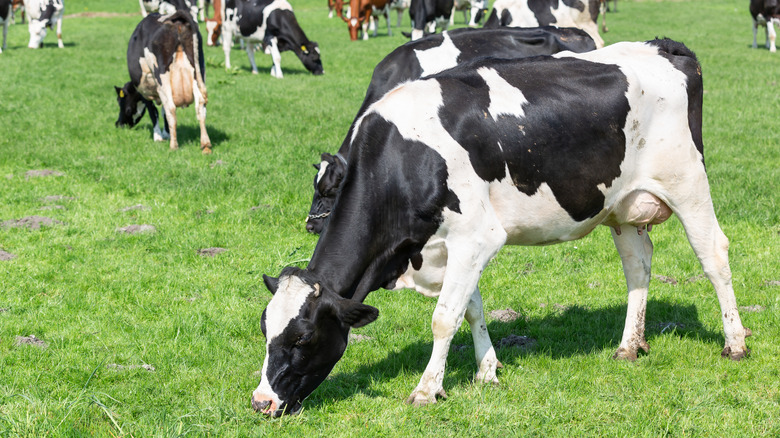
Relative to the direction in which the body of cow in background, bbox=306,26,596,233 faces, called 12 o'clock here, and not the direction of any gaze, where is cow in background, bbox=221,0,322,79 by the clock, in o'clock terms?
cow in background, bbox=221,0,322,79 is roughly at 2 o'clock from cow in background, bbox=306,26,596,233.

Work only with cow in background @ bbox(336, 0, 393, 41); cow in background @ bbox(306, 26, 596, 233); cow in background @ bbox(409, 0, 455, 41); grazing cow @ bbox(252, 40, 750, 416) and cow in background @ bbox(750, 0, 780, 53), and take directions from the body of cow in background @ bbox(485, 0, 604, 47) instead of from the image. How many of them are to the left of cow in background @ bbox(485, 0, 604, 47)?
2

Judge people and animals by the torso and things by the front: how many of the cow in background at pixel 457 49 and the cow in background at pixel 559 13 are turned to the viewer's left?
2

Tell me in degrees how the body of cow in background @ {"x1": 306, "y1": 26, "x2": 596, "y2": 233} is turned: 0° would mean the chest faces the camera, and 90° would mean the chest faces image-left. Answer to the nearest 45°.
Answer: approximately 90°

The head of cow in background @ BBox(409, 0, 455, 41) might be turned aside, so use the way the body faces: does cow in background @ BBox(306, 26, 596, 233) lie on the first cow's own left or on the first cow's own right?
on the first cow's own left

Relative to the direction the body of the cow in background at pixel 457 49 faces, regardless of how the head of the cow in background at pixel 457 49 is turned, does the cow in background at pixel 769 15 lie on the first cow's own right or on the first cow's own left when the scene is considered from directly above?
on the first cow's own right

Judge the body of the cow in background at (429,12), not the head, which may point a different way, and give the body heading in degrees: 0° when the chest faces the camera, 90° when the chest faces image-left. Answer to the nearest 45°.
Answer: approximately 45°

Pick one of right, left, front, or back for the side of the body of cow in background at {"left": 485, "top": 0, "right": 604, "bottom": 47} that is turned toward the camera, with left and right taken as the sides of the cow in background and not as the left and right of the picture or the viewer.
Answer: left

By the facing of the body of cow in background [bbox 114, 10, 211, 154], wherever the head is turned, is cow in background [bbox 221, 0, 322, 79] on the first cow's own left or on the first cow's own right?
on the first cow's own right

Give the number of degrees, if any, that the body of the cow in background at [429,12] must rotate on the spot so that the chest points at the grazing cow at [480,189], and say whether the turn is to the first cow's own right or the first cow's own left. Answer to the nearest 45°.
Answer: approximately 45° to the first cow's own left

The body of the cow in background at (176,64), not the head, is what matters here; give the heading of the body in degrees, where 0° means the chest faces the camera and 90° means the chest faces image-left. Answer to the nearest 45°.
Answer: approximately 135°

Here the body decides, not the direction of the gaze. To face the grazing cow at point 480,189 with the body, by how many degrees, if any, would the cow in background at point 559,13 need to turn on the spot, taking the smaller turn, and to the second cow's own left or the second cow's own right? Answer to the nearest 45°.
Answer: approximately 90° to the second cow's own left

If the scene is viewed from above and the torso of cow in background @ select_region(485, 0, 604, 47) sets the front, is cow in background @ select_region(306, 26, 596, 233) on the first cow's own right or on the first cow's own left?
on the first cow's own left
